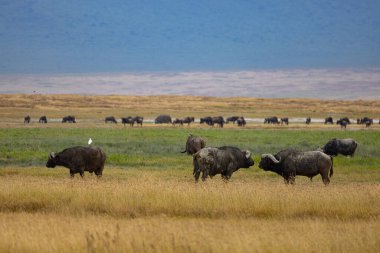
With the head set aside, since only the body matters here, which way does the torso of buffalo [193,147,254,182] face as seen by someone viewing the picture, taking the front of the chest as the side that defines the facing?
to the viewer's right

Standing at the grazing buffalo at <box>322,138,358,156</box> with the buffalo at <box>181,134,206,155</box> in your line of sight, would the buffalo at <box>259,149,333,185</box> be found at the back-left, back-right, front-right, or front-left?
front-left

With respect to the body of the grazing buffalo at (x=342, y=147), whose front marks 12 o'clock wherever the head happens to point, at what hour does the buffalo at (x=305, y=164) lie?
The buffalo is roughly at 9 o'clock from the grazing buffalo.

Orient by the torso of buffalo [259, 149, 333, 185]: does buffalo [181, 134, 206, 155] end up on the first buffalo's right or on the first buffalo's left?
on the first buffalo's right

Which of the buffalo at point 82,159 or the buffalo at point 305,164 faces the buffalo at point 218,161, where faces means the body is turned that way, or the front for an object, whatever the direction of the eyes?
the buffalo at point 305,164

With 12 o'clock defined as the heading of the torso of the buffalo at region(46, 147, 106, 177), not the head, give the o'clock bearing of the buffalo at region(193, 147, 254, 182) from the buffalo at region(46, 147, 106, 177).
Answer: the buffalo at region(193, 147, 254, 182) is roughly at 7 o'clock from the buffalo at region(46, 147, 106, 177).

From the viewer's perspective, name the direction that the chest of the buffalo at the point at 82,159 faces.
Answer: to the viewer's left

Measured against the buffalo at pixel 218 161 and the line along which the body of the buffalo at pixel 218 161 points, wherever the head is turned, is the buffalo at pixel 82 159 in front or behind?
behind

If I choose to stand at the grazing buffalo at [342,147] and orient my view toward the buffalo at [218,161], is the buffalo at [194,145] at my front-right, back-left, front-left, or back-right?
front-right

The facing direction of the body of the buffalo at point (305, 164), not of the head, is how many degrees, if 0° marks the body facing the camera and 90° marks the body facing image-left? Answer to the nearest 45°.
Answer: approximately 90°

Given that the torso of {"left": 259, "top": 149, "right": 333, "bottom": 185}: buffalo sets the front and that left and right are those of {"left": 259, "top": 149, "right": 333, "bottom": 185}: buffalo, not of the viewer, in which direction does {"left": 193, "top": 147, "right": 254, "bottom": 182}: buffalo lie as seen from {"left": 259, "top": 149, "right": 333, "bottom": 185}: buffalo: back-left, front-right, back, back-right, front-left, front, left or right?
front

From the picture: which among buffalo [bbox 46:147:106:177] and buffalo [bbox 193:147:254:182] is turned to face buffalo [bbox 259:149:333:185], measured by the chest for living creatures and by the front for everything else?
buffalo [bbox 193:147:254:182]

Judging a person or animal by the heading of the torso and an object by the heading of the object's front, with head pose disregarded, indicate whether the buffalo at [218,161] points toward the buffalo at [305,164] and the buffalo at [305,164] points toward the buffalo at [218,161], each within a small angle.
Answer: yes

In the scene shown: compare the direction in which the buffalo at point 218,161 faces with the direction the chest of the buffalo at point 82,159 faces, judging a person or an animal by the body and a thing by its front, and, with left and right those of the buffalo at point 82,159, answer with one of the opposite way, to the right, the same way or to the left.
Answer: the opposite way

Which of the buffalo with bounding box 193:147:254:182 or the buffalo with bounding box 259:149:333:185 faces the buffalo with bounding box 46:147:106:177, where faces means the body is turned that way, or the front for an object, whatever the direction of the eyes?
the buffalo with bounding box 259:149:333:185

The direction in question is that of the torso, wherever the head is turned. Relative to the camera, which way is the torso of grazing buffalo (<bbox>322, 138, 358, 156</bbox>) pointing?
to the viewer's left

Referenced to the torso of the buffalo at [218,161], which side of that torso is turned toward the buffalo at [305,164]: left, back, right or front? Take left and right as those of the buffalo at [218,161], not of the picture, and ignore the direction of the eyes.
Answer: front
